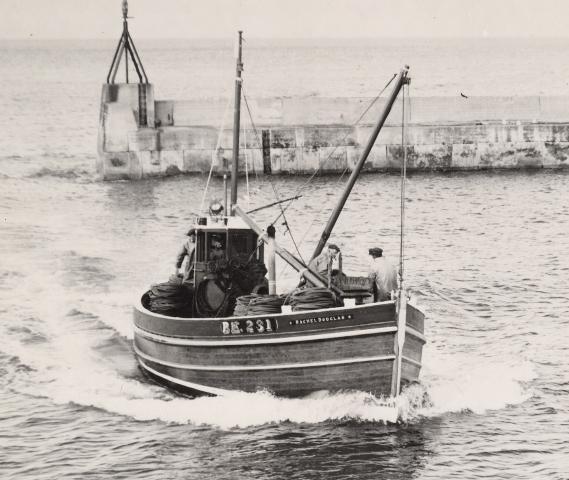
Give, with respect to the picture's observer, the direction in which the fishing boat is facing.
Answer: facing the viewer and to the right of the viewer
